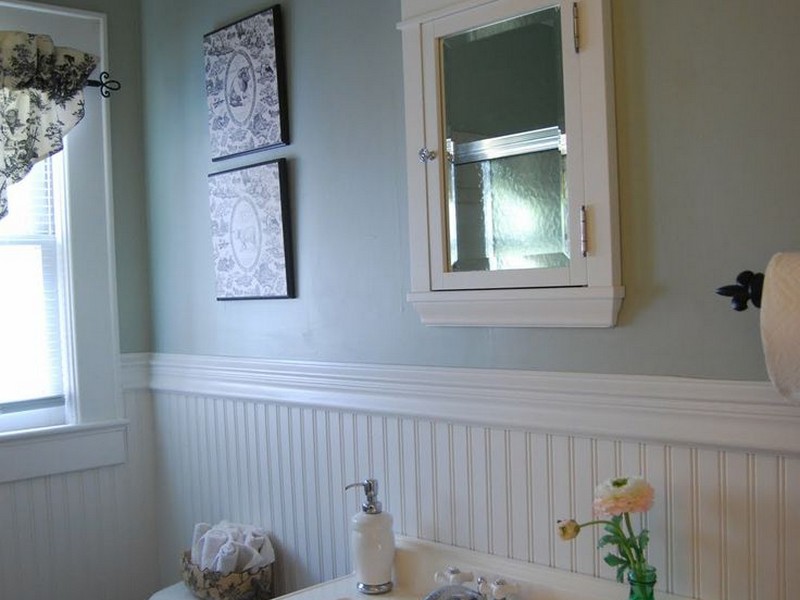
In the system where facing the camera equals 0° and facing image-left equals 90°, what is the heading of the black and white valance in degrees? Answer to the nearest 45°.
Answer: approximately 315°

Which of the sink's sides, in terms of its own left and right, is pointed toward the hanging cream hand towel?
left

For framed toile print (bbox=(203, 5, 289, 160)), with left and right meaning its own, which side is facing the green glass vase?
left

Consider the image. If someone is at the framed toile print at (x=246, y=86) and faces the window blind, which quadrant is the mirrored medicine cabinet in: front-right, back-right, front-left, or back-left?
back-left

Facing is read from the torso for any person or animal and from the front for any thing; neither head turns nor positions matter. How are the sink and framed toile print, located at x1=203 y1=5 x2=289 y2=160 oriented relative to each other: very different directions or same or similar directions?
same or similar directions

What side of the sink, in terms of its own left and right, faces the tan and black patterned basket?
right

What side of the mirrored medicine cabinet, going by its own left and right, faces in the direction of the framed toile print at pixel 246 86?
right

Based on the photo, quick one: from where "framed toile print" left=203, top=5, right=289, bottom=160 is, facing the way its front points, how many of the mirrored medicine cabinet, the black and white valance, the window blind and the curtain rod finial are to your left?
1

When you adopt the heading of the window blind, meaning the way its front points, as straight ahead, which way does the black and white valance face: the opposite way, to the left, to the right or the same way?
the same way

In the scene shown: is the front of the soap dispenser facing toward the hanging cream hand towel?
no

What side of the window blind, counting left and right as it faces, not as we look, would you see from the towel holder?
front

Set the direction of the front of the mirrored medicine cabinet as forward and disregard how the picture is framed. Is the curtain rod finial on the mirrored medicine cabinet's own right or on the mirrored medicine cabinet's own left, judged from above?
on the mirrored medicine cabinet's own right
